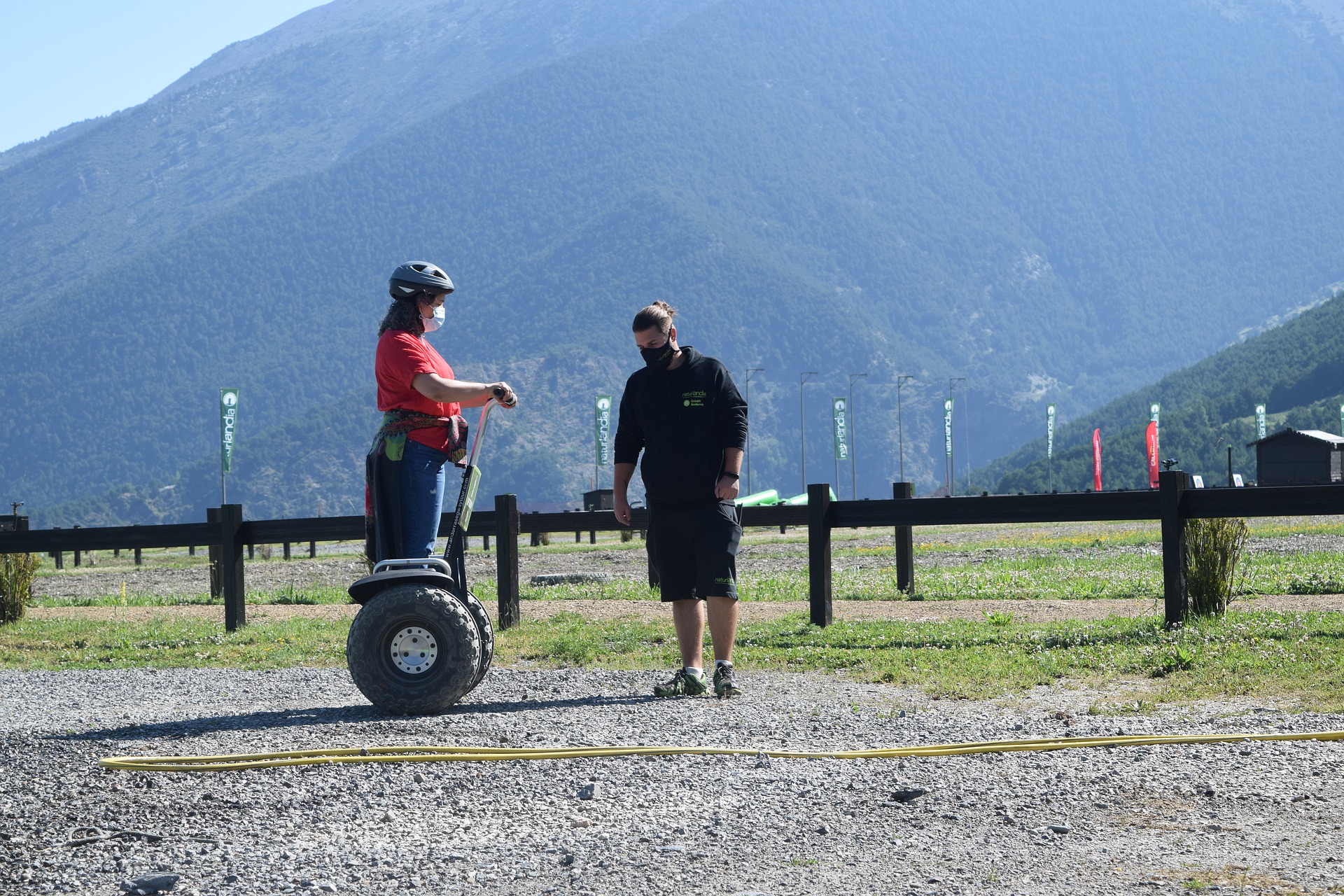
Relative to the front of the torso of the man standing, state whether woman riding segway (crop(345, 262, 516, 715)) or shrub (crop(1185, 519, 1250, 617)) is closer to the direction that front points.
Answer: the woman riding segway

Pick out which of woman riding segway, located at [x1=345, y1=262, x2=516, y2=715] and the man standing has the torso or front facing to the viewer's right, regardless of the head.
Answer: the woman riding segway

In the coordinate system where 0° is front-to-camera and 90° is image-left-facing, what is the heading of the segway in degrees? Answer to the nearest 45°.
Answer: approximately 270°

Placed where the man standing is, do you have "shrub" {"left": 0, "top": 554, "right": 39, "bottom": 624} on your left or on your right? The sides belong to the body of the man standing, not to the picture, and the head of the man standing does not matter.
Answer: on your right

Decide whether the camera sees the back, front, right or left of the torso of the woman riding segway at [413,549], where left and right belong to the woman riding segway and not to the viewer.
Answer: right

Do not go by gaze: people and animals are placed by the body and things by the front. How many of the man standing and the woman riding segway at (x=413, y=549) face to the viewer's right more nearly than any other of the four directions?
1

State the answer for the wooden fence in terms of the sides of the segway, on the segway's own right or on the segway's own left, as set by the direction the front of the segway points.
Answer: on the segway's own left
